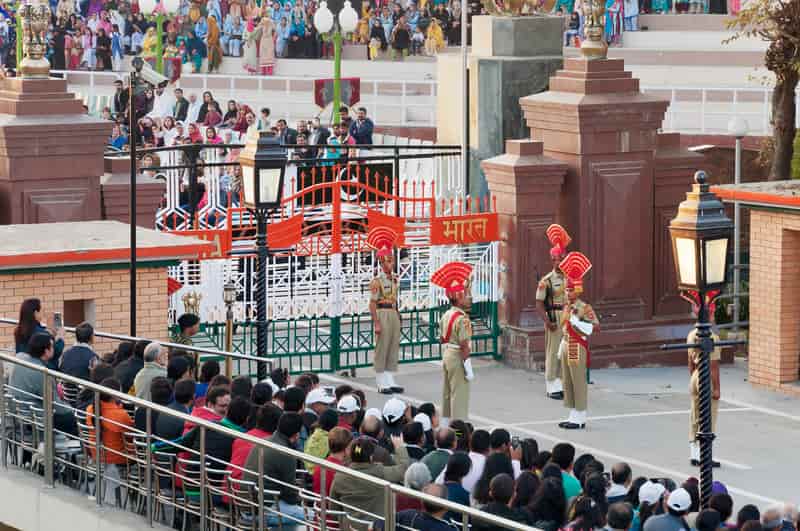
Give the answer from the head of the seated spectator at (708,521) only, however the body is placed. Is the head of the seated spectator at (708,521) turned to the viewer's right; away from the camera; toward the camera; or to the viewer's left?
away from the camera

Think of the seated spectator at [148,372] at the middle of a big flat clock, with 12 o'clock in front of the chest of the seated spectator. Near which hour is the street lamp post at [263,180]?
The street lamp post is roughly at 11 o'clock from the seated spectator.

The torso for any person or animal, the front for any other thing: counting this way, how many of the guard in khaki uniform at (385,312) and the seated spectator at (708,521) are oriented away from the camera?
1

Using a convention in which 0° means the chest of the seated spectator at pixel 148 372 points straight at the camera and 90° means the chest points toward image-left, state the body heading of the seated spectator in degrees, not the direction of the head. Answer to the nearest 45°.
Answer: approximately 225°

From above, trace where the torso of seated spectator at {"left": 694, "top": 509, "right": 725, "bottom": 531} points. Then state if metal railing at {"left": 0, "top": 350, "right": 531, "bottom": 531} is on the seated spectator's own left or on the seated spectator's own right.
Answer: on the seated spectator's own left

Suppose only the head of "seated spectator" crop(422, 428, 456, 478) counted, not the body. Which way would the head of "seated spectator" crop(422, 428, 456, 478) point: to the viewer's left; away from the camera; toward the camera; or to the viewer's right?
away from the camera

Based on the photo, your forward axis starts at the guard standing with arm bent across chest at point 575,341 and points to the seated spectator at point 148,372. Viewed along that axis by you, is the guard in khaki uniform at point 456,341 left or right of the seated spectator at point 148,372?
right

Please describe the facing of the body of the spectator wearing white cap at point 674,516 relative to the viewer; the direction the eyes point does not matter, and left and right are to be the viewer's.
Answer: facing away from the viewer and to the right of the viewer

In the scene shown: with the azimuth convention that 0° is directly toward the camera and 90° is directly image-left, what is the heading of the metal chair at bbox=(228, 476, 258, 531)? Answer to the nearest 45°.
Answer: approximately 225°

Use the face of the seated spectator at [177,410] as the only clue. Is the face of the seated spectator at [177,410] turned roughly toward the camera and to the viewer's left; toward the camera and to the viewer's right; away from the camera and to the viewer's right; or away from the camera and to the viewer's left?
away from the camera and to the viewer's right

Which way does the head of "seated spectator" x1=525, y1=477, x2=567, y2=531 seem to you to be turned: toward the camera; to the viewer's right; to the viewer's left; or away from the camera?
away from the camera

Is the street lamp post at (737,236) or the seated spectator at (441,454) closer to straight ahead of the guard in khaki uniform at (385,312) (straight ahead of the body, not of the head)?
the seated spectator

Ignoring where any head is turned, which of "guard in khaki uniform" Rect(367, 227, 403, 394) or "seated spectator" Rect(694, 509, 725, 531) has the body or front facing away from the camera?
the seated spectator

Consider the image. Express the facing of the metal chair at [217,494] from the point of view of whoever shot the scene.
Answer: facing away from the viewer and to the right of the viewer
